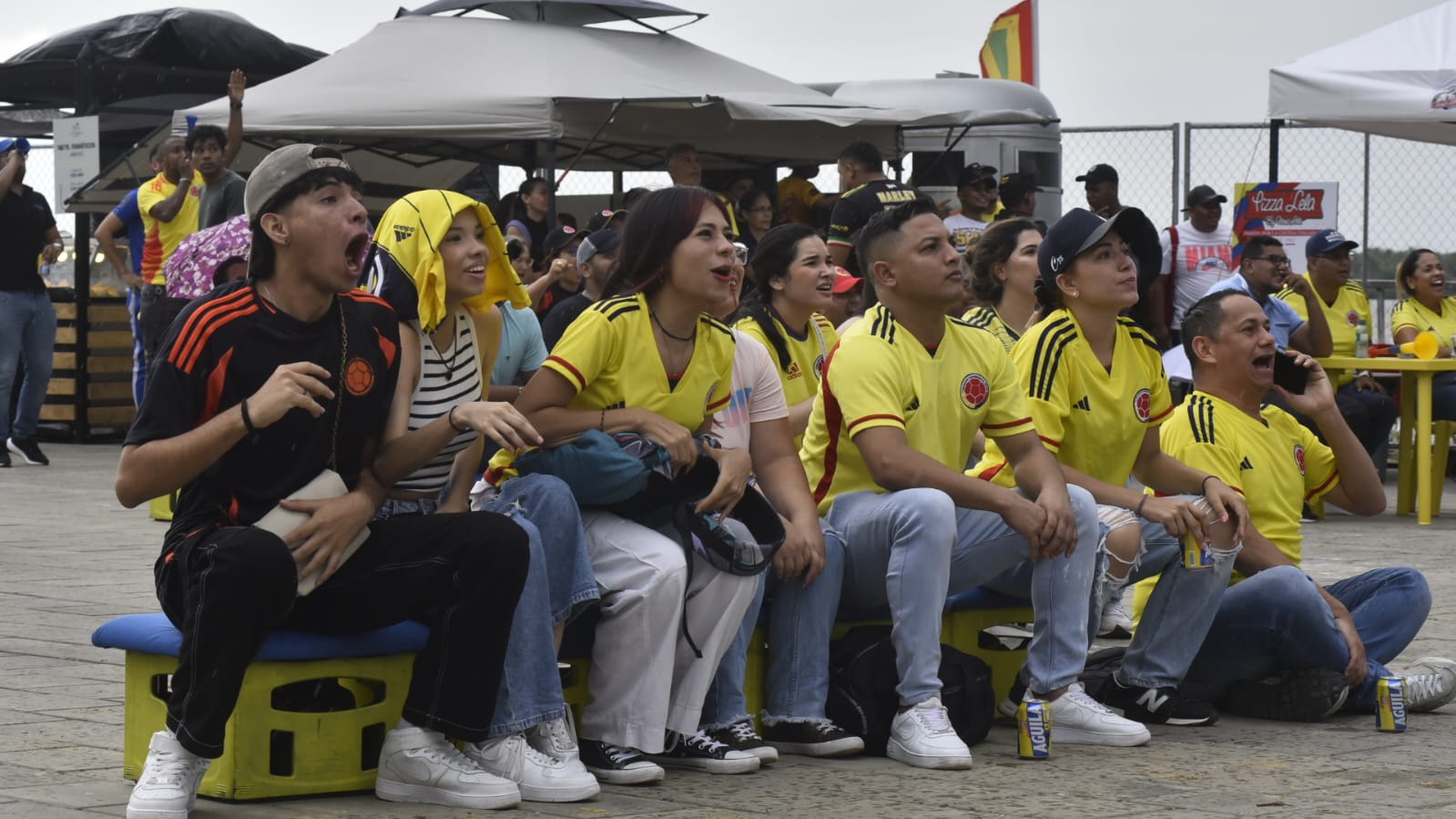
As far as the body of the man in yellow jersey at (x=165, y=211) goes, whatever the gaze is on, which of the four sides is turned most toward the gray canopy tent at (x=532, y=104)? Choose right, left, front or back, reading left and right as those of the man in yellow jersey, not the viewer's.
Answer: left

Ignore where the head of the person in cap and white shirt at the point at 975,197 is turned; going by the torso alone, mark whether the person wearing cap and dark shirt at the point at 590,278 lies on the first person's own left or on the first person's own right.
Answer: on the first person's own right

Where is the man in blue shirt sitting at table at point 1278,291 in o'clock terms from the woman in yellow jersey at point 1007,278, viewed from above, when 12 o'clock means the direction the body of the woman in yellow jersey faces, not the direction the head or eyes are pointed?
The man in blue shirt sitting at table is roughly at 8 o'clock from the woman in yellow jersey.

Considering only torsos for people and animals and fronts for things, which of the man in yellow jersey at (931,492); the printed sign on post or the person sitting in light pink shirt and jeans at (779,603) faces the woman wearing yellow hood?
the printed sign on post

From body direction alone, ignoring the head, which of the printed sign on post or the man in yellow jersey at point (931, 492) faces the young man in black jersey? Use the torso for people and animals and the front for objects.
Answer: the printed sign on post

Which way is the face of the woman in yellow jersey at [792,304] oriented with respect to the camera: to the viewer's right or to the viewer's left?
to the viewer's right

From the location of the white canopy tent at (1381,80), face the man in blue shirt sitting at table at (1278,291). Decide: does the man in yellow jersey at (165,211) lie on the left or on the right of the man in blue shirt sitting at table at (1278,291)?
right

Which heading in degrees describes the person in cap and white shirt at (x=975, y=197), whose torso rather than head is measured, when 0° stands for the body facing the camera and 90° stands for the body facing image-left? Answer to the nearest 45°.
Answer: approximately 315°

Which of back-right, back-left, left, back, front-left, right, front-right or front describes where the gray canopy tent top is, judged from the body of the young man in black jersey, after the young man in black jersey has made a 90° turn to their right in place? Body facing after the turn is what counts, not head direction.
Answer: back-right

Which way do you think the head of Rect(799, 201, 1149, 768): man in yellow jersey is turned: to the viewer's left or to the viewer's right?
to the viewer's right
